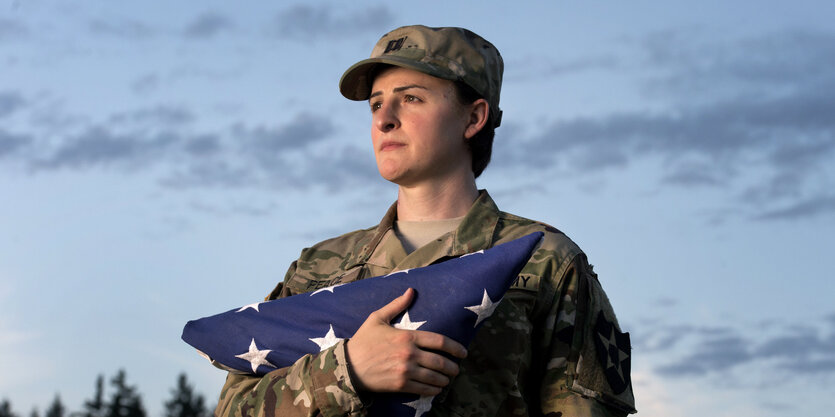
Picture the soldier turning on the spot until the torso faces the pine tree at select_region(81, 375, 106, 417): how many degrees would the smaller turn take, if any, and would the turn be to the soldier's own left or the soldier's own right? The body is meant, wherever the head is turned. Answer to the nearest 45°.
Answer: approximately 135° to the soldier's own right

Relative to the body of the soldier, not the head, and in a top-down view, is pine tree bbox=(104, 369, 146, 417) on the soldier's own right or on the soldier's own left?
on the soldier's own right

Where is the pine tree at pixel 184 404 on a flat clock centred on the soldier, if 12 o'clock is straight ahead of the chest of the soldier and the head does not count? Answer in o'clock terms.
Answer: The pine tree is roughly at 4 o'clock from the soldier.

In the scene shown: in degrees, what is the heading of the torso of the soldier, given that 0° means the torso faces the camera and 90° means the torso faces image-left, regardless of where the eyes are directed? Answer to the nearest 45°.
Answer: approximately 45°
